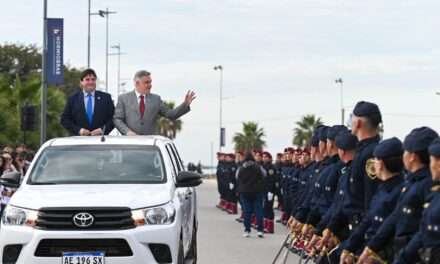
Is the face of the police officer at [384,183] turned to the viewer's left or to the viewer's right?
to the viewer's left

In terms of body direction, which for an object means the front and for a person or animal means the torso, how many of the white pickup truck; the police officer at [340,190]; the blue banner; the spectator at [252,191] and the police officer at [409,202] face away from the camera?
1

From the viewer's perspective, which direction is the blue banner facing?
toward the camera

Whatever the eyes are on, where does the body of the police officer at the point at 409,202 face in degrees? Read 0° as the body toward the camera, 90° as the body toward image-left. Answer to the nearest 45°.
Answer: approximately 90°

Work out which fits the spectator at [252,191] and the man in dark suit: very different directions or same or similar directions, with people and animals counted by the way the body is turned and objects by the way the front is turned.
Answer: very different directions

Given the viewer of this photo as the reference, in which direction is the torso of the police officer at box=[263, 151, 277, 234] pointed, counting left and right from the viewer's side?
facing the viewer and to the left of the viewer

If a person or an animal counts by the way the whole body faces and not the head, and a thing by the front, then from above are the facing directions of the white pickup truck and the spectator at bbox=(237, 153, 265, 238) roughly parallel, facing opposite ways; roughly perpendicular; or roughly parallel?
roughly parallel, facing opposite ways

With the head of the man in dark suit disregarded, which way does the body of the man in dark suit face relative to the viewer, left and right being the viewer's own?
facing the viewer

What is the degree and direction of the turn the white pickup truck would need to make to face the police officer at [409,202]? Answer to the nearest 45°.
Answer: approximately 45° to its left

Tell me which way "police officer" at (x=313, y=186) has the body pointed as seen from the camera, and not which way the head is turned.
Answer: to the viewer's left

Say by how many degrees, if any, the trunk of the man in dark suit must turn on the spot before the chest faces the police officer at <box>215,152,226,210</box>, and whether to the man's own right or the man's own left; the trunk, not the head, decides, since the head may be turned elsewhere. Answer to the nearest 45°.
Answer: approximately 180°

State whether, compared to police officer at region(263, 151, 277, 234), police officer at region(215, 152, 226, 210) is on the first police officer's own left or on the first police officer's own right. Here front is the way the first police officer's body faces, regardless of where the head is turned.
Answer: on the first police officer's own right
